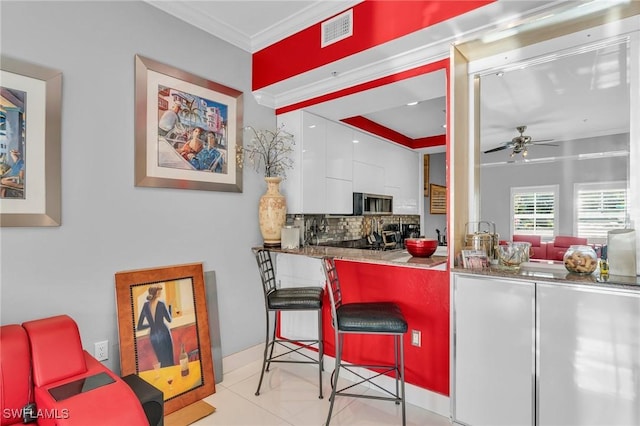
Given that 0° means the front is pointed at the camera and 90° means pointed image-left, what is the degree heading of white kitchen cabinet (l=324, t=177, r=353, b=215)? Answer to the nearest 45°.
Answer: approximately 315°

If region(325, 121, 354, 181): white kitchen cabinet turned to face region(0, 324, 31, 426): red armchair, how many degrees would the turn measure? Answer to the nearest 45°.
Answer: approximately 90° to its right

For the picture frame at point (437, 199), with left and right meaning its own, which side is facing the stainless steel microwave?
right

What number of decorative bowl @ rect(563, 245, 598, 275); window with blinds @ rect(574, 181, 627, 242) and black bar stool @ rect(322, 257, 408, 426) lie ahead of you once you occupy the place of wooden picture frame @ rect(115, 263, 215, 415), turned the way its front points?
3

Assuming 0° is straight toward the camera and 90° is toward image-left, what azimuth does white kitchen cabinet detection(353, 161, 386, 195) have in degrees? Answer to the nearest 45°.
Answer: approximately 315°

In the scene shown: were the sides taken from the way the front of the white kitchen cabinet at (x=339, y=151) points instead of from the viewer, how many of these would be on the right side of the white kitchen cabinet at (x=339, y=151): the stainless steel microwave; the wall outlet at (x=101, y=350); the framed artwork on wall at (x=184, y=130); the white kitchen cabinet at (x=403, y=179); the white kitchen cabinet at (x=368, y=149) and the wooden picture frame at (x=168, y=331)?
3

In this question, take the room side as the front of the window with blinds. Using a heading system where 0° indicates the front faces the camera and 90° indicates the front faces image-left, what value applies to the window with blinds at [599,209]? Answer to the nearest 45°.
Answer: approximately 0°

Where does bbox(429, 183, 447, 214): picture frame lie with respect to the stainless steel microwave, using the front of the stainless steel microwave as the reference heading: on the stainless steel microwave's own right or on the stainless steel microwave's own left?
on the stainless steel microwave's own left
